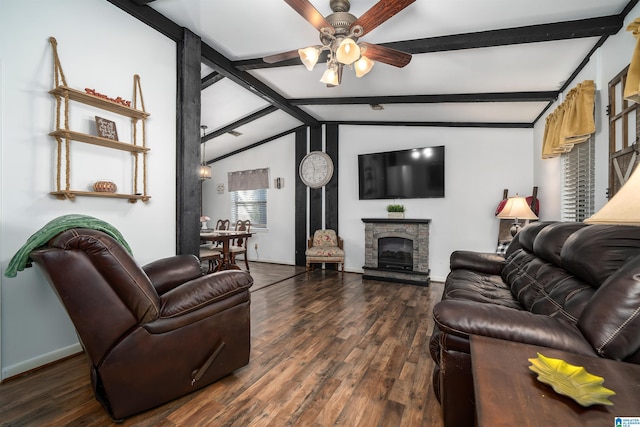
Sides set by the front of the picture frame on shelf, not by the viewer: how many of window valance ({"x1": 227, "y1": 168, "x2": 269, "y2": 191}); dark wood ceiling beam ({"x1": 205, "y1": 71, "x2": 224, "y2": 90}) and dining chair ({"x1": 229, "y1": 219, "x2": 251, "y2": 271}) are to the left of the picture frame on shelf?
3

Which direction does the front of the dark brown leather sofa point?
to the viewer's left

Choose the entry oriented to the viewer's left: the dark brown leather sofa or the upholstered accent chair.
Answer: the dark brown leather sofa

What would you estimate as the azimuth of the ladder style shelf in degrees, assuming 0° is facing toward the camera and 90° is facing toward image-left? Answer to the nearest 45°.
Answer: approximately 315°

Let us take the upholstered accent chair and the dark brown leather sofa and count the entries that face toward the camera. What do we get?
1

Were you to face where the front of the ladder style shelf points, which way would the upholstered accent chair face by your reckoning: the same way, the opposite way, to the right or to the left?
to the right

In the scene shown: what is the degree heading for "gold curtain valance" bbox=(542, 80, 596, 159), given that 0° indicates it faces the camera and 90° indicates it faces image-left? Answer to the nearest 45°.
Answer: approximately 45°

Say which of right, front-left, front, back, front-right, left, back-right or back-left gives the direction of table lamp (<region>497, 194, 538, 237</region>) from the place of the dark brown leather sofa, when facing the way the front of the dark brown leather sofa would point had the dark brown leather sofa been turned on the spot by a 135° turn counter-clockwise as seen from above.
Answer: back-left
